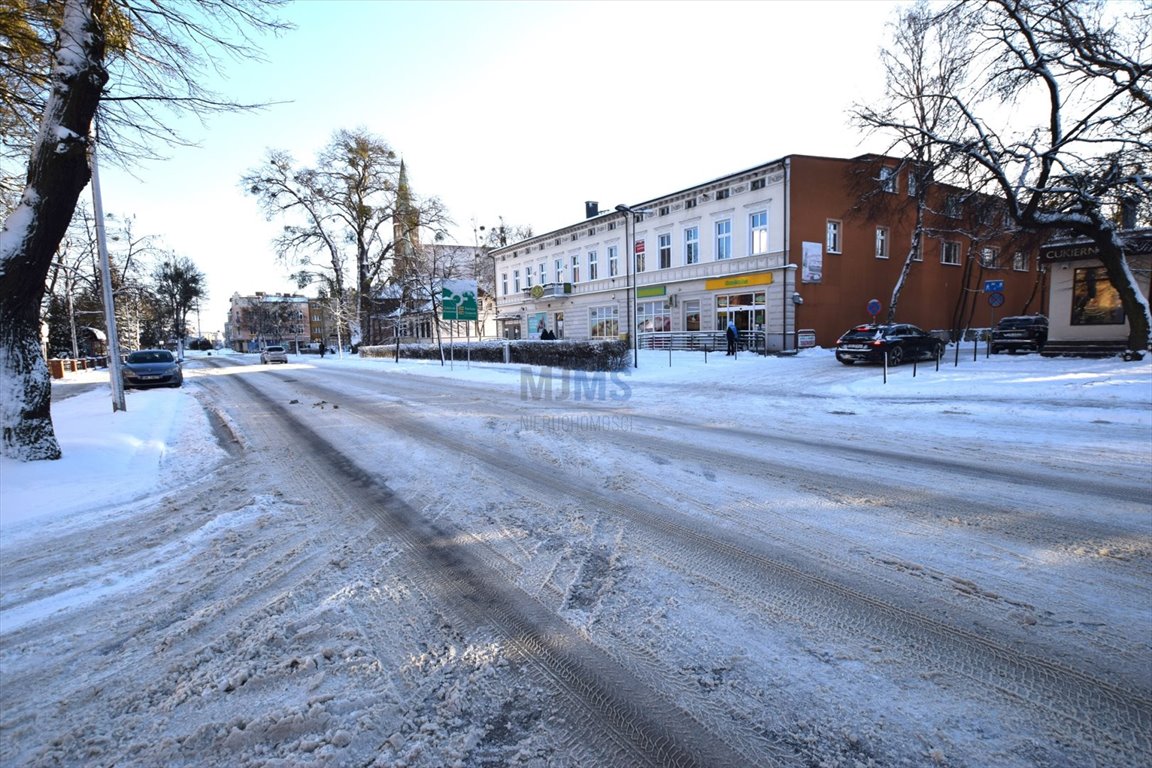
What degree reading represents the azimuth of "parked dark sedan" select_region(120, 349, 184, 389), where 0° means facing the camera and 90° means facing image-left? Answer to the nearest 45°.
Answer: approximately 0°

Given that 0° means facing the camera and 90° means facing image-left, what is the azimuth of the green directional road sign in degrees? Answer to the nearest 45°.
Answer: approximately 0°

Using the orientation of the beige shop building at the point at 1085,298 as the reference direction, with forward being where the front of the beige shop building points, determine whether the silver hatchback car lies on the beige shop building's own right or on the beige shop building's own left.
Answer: on the beige shop building's own right

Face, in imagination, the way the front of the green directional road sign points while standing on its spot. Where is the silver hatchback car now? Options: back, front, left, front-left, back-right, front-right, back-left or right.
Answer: back-right

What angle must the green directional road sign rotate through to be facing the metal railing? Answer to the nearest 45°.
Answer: approximately 90° to its left

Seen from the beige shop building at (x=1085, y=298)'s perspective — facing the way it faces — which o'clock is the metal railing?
The metal railing is roughly at 3 o'clock from the beige shop building.
